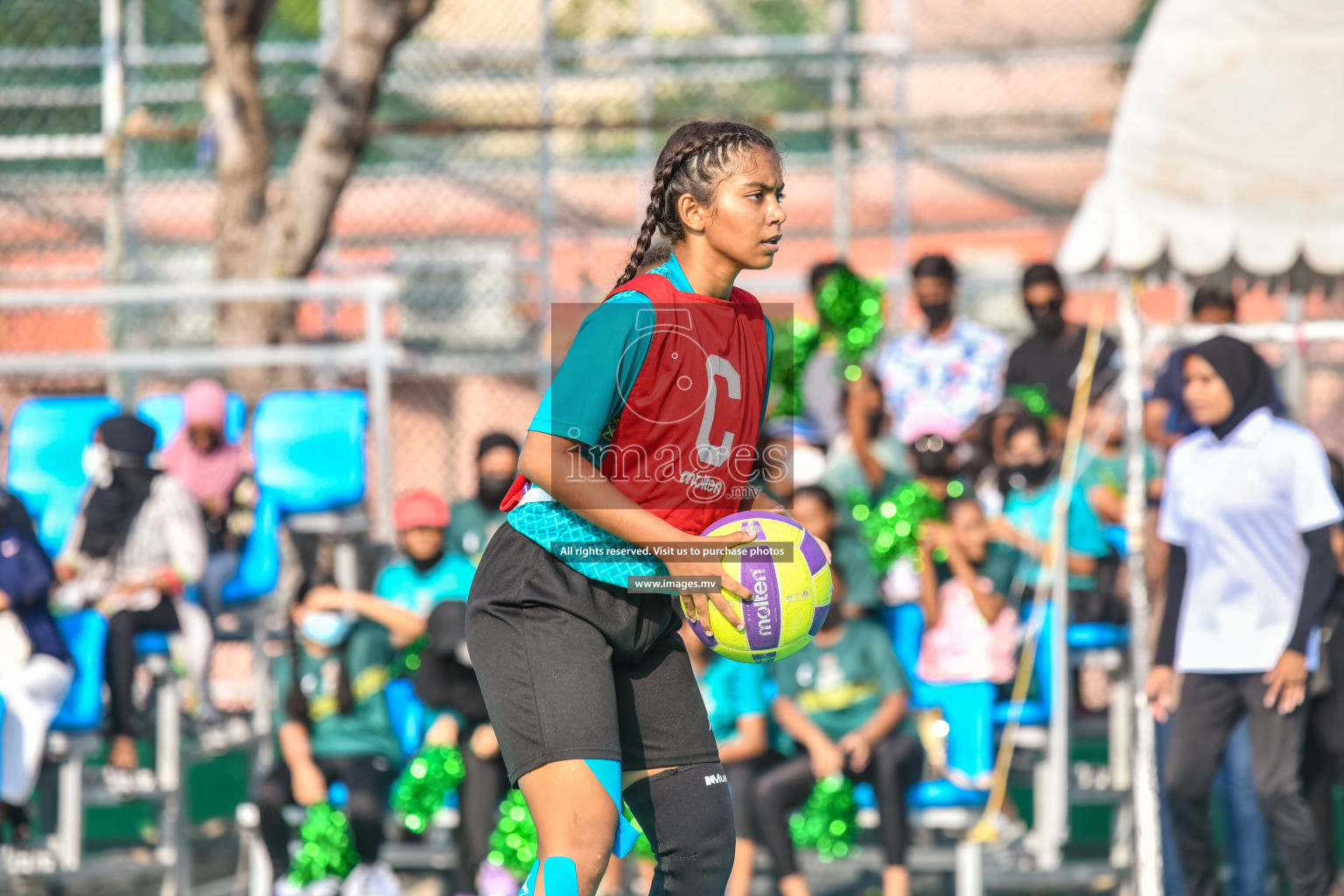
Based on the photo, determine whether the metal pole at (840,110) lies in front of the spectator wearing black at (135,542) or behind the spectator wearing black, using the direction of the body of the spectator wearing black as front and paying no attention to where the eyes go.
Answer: behind

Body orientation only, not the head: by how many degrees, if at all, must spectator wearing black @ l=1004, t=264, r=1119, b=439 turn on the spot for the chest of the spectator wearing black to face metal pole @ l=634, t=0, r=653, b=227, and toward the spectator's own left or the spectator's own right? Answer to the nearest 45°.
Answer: approximately 135° to the spectator's own right

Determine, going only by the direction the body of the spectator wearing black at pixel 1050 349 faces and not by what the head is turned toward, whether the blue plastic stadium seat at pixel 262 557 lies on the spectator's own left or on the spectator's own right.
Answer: on the spectator's own right

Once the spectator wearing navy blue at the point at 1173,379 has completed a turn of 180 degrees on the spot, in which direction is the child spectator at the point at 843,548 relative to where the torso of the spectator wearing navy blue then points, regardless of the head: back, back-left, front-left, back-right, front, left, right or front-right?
back-left

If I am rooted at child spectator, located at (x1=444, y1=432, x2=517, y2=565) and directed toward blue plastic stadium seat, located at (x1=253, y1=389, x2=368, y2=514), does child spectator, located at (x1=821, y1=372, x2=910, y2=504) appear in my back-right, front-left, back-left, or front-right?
back-right

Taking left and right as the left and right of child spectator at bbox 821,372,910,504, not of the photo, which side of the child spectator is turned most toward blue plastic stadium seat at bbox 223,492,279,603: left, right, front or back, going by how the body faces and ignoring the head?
right

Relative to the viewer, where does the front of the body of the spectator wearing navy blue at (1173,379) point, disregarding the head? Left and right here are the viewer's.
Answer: facing the viewer

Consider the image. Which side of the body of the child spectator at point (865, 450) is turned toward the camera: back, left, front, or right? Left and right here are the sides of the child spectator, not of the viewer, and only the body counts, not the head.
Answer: front

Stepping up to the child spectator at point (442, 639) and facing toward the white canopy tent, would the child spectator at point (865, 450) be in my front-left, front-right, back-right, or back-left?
front-left

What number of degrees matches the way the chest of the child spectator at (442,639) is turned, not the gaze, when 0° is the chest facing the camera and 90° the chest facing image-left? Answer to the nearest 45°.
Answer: approximately 0°

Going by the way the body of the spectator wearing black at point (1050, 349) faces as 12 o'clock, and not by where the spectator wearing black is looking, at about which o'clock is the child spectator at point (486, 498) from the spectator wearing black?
The child spectator is roughly at 2 o'clock from the spectator wearing black.

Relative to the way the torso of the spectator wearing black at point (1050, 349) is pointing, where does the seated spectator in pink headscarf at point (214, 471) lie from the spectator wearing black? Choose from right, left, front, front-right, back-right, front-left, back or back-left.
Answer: right

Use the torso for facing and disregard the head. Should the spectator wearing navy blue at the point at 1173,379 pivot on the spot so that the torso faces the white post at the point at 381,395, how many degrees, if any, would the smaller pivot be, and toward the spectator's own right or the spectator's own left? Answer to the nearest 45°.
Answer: approximately 90° to the spectator's own right

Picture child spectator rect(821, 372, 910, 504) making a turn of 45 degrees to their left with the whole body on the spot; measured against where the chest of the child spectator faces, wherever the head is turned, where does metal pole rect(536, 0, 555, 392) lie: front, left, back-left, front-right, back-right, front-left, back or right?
back
